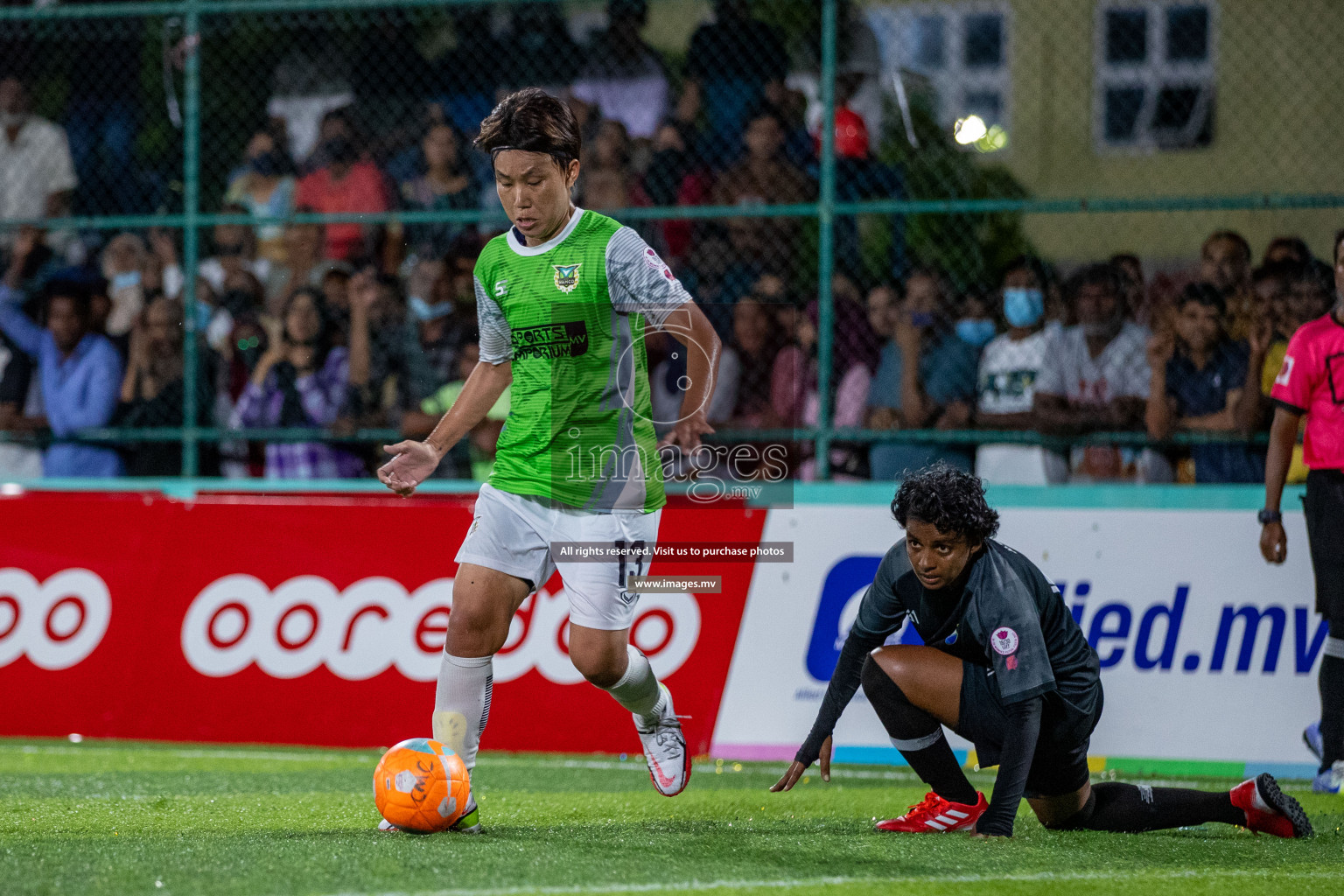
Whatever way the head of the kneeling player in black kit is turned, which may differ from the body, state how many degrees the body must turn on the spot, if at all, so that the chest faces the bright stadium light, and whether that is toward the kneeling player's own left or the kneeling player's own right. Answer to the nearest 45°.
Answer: approximately 135° to the kneeling player's own right

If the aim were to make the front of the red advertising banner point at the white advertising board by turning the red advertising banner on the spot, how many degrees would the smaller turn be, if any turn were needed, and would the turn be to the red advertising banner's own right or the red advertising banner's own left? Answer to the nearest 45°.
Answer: approximately 90° to the red advertising banner's own left

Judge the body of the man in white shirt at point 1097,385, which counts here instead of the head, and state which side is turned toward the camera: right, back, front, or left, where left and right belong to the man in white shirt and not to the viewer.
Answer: front

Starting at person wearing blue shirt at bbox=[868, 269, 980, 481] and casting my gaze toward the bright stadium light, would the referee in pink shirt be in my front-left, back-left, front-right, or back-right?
back-right

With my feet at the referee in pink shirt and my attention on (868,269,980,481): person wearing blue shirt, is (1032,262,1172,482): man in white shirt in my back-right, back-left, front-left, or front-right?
front-right

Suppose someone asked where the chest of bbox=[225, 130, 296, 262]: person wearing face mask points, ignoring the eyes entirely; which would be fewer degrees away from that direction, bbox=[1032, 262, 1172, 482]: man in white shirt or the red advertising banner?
the red advertising banner

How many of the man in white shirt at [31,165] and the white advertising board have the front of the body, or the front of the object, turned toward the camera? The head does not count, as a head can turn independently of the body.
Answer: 2

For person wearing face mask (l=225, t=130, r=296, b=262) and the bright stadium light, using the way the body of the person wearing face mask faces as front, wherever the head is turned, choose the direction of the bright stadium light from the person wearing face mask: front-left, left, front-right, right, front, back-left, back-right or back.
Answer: left

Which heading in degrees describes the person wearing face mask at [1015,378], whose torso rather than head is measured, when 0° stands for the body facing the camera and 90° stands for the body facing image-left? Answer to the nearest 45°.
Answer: approximately 0°

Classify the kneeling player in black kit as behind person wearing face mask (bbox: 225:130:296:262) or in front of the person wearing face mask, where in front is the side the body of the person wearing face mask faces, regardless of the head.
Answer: in front

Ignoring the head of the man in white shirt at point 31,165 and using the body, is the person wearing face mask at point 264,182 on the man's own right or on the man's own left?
on the man's own left

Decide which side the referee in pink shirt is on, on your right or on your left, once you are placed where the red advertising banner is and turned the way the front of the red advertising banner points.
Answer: on your left

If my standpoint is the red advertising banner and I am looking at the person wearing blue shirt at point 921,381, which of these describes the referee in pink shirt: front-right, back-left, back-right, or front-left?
front-right

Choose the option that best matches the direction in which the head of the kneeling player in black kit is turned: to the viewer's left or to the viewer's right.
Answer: to the viewer's left

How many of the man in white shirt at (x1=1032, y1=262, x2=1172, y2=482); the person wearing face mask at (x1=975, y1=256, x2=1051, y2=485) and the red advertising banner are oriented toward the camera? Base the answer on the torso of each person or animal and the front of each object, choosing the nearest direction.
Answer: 3

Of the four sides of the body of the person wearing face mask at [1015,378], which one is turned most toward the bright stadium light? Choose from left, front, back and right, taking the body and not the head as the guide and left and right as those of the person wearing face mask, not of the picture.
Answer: back

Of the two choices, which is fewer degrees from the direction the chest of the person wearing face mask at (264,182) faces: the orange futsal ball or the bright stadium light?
the orange futsal ball
